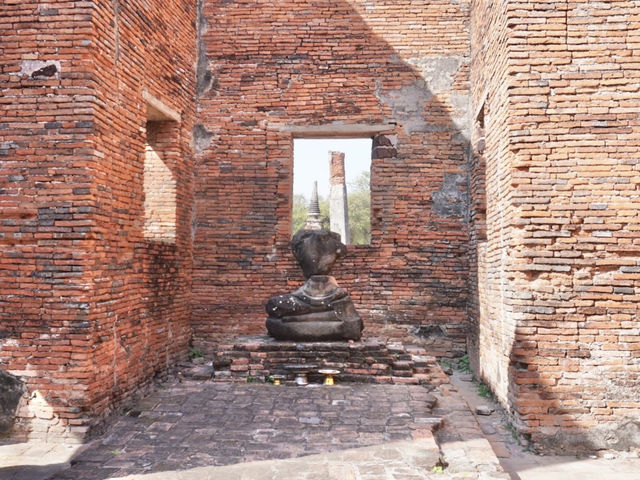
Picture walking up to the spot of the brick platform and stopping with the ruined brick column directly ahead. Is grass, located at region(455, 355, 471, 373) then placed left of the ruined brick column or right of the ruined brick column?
right

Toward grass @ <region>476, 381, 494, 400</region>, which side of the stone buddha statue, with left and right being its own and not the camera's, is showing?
left

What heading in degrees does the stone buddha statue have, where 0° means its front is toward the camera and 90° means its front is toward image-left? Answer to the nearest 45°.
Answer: approximately 0°

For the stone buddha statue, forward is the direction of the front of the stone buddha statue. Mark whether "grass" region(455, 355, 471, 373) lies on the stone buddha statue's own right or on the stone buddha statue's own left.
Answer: on the stone buddha statue's own left

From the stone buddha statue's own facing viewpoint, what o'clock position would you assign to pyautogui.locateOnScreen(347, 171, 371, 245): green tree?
The green tree is roughly at 6 o'clock from the stone buddha statue.

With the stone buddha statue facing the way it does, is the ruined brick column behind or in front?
behind
